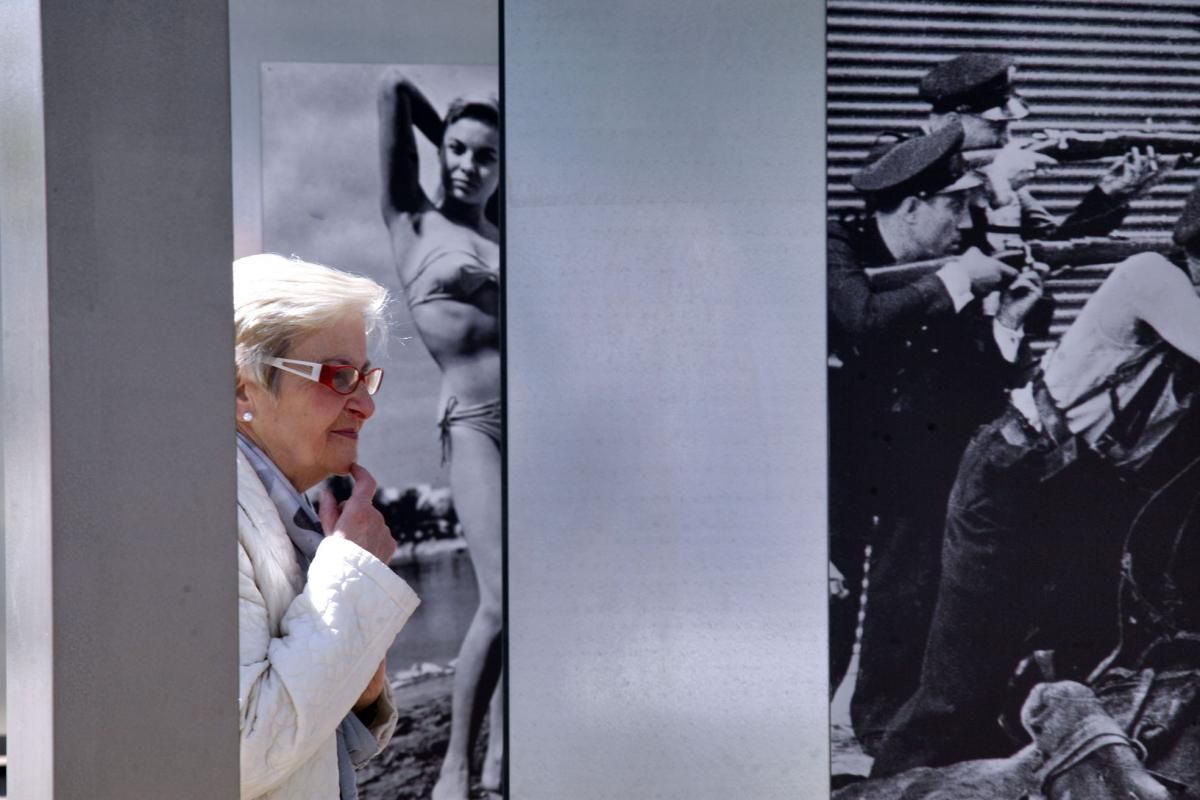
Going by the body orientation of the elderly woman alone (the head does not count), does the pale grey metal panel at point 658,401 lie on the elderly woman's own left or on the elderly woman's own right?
on the elderly woman's own left

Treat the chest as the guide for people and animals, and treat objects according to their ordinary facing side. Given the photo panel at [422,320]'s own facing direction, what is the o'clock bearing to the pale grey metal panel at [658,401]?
The pale grey metal panel is roughly at 11 o'clock from the photo panel.

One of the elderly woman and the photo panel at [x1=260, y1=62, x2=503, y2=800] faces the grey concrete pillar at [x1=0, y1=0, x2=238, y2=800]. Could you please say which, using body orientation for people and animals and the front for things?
the photo panel

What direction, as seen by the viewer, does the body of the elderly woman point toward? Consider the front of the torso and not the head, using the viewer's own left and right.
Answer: facing to the right of the viewer

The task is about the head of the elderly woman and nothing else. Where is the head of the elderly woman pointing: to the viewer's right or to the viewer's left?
to the viewer's right

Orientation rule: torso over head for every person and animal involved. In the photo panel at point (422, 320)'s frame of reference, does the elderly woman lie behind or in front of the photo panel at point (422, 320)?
in front

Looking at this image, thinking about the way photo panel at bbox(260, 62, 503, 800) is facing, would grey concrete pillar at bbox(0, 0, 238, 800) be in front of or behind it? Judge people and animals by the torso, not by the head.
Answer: in front

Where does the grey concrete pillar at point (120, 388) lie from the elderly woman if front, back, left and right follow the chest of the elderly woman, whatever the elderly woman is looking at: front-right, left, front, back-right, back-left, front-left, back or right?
right

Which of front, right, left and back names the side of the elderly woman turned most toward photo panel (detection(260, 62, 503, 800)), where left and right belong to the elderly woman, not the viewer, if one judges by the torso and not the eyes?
left

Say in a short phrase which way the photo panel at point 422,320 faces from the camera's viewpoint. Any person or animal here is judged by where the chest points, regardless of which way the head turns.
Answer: facing the viewer

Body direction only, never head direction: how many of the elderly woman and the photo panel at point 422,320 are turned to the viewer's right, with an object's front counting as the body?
1

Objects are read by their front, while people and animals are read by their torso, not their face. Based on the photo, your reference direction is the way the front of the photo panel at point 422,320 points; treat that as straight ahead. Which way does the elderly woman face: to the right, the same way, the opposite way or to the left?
to the left
